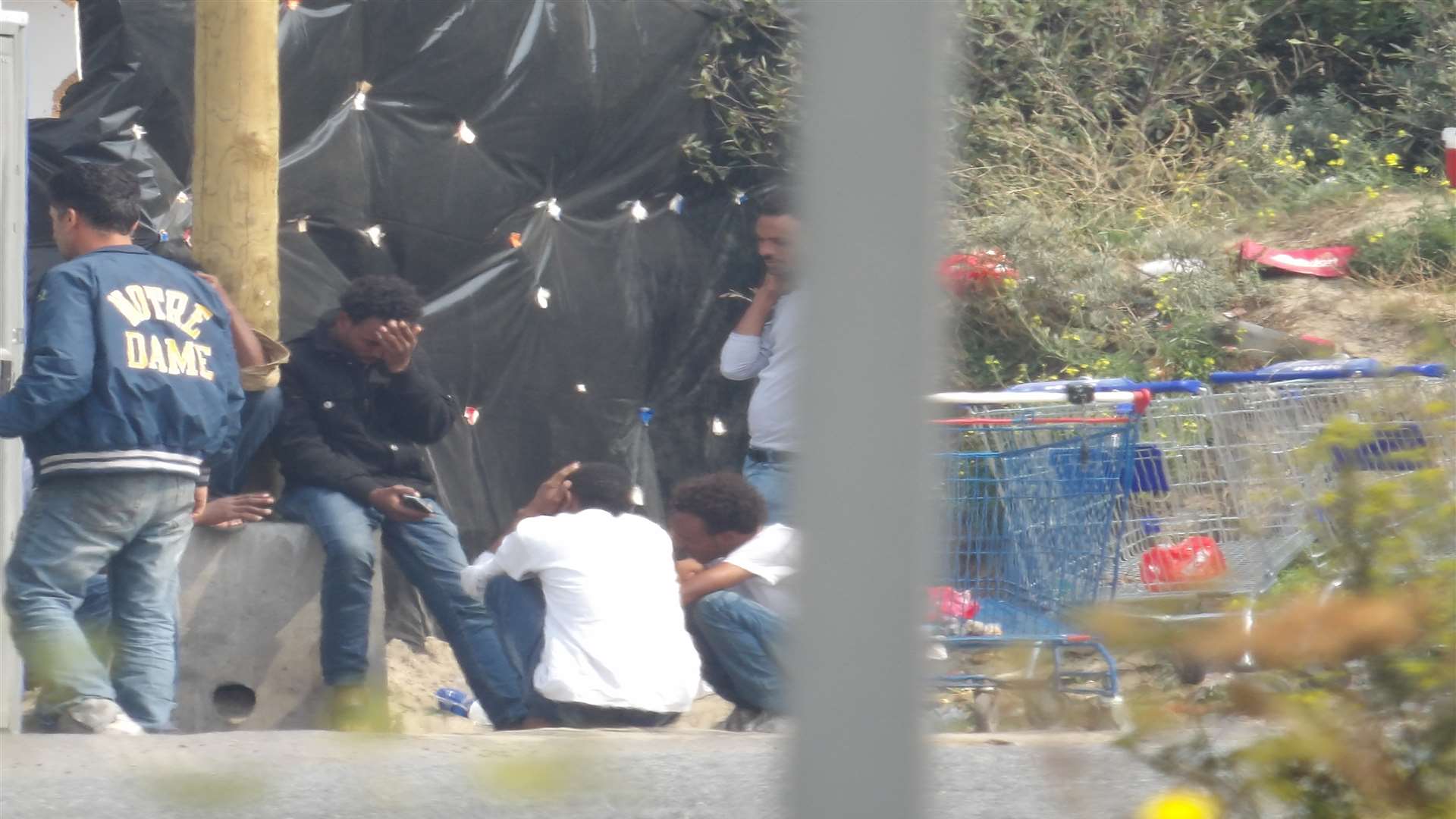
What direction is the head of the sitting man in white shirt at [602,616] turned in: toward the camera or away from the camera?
away from the camera

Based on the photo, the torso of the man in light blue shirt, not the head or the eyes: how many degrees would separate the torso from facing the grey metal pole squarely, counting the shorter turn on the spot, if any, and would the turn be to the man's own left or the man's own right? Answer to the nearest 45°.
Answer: approximately 45° to the man's own left

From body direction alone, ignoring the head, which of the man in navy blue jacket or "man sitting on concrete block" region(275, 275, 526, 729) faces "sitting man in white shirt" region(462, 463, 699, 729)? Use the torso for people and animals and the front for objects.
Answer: the man sitting on concrete block

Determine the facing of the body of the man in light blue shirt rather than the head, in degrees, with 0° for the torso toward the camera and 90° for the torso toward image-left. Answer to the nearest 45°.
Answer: approximately 45°

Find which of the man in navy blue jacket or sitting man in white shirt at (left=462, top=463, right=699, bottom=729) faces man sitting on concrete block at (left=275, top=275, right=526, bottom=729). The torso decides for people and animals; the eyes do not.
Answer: the sitting man in white shirt

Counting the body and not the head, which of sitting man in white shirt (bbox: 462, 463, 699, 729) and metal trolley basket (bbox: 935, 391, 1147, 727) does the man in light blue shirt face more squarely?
the sitting man in white shirt

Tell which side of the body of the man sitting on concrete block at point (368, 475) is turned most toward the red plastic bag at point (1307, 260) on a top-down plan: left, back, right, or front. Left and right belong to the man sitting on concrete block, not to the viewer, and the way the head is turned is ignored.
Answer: left

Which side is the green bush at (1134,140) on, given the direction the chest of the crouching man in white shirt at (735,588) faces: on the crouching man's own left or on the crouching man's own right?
on the crouching man's own right

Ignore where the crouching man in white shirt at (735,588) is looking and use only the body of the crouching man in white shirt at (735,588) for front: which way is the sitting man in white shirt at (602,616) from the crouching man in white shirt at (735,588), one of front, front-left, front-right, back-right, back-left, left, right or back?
front-left

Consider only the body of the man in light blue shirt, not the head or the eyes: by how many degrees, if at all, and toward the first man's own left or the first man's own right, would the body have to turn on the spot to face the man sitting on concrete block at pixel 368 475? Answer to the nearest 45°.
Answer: approximately 45° to the first man's own right

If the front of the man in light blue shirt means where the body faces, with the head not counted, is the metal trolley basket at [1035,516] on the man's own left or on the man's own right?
on the man's own left

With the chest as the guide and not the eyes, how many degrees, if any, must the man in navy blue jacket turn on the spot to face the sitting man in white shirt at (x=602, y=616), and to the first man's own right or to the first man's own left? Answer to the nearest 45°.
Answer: approximately 135° to the first man's own right

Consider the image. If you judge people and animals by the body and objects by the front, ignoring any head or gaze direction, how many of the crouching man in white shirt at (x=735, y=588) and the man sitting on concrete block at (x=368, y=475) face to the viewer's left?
1

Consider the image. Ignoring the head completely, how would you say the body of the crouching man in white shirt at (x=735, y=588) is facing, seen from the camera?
to the viewer's left

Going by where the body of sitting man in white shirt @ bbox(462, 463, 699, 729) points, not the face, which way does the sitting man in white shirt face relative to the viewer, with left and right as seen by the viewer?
facing away from the viewer and to the left of the viewer
